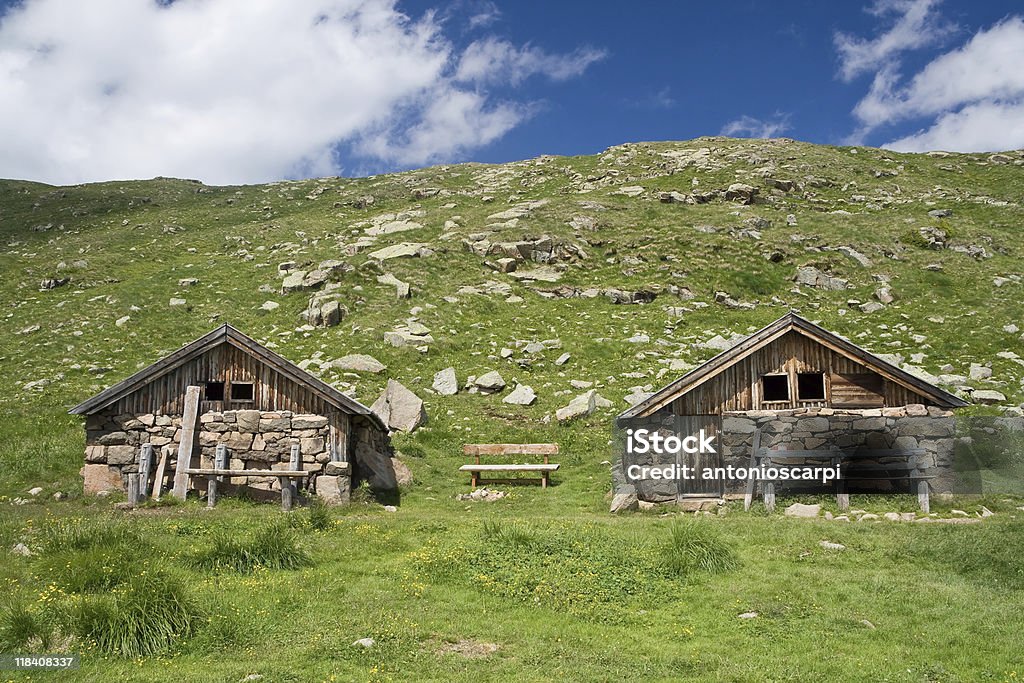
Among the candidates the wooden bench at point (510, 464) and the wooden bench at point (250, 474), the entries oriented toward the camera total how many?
2

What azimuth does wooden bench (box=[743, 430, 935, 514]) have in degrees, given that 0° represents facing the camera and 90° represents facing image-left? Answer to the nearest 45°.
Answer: approximately 0°

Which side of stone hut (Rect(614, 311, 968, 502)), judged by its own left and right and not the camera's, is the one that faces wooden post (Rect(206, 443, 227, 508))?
right

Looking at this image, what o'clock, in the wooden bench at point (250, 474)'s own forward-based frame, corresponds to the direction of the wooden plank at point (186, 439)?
The wooden plank is roughly at 4 o'clock from the wooden bench.

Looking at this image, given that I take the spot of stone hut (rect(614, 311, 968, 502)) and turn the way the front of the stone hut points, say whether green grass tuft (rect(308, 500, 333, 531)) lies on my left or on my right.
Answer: on my right

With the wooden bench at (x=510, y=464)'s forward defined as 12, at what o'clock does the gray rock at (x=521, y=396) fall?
The gray rock is roughly at 6 o'clock from the wooden bench.
